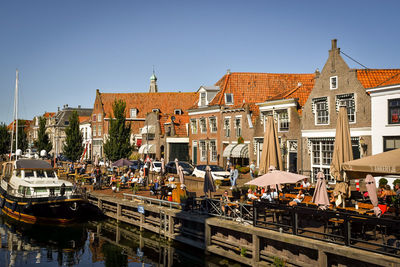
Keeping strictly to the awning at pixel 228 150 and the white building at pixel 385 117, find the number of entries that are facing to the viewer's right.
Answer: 0

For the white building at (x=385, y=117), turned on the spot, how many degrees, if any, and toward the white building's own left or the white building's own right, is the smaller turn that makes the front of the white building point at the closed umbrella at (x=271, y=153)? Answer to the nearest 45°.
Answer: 0° — it already faces it

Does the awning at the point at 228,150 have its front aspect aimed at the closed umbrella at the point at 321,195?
no

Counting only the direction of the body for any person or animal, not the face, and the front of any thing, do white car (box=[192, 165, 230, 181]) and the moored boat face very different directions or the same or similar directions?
same or similar directions

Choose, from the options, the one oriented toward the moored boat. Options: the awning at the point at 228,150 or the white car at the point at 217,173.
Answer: the awning

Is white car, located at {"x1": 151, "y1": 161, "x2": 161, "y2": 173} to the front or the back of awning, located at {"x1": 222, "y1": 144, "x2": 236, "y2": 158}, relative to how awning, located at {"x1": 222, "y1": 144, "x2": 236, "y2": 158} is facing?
to the front

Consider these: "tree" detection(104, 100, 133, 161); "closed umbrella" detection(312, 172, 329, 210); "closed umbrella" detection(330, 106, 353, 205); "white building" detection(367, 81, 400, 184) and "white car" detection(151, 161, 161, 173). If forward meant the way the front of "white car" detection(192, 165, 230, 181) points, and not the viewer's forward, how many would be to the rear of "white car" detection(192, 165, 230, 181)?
2

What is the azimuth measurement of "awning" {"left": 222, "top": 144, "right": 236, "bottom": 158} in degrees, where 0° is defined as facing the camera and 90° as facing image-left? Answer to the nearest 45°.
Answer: approximately 45°

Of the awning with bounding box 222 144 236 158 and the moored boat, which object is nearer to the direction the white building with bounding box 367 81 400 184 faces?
the moored boat

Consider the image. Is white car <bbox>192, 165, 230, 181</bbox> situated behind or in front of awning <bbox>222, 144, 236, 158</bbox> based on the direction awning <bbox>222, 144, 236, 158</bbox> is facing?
in front

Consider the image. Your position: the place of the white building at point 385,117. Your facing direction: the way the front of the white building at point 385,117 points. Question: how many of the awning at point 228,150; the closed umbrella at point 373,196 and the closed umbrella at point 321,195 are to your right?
1

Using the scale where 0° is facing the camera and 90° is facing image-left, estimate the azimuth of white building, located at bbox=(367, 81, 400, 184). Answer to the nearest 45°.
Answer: approximately 45°

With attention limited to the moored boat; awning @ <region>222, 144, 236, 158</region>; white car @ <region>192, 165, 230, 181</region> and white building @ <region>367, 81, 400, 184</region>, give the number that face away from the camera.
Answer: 0

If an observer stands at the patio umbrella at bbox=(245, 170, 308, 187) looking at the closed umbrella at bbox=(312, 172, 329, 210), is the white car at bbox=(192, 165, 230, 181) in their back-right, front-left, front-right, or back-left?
back-left

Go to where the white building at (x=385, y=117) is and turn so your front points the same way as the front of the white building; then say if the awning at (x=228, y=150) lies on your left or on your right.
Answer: on your right

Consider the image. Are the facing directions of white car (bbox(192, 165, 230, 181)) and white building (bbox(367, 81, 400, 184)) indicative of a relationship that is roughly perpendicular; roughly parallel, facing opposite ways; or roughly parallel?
roughly perpendicular

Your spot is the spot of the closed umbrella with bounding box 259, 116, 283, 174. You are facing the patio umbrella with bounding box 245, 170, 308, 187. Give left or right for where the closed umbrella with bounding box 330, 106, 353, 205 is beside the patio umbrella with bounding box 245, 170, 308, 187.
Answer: left

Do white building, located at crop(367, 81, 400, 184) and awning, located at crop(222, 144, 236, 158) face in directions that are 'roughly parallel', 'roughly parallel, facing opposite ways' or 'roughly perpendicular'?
roughly parallel
